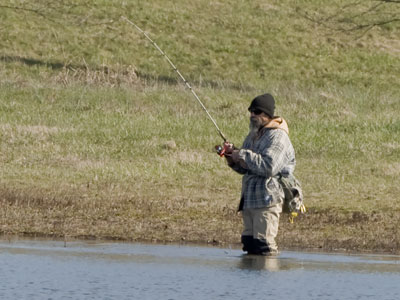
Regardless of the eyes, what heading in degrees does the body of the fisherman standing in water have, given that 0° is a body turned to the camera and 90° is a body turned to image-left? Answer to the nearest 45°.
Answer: approximately 90°
